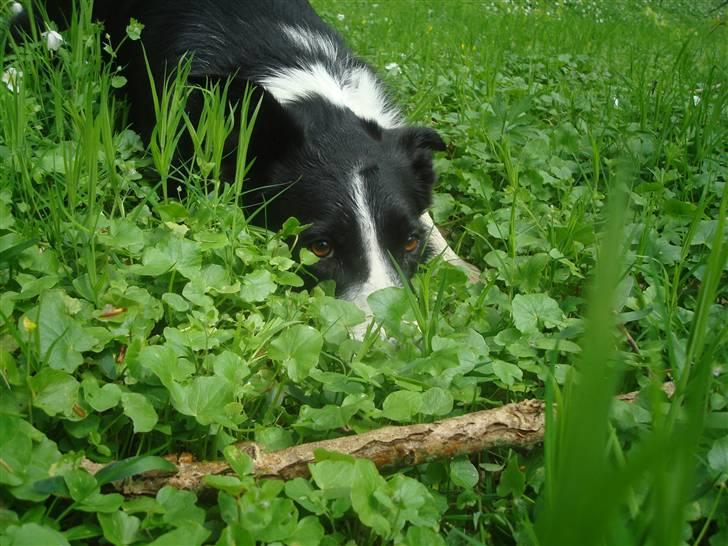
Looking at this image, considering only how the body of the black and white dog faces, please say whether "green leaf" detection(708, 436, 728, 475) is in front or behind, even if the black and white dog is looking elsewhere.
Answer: in front

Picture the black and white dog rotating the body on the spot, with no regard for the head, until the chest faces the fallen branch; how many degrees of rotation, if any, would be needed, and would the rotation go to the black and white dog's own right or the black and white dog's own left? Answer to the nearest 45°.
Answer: approximately 45° to the black and white dog's own right

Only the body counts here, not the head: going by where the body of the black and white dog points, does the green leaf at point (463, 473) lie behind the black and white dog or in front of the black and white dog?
in front

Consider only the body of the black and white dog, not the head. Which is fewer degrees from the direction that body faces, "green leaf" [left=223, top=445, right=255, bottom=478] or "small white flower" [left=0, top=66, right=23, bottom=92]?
the green leaf

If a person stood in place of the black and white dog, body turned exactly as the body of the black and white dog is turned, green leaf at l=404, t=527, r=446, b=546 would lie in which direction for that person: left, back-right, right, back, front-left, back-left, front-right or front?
front-right

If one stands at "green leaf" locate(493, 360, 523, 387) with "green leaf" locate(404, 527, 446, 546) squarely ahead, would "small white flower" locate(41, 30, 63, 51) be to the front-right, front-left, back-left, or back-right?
back-right

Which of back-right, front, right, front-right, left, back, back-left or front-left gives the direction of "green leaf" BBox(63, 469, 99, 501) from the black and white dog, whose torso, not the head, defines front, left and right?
front-right

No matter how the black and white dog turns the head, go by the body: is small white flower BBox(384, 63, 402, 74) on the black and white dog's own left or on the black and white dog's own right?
on the black and white dog's own left

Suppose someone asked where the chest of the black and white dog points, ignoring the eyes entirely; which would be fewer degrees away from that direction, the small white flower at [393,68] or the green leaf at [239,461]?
the green leaf

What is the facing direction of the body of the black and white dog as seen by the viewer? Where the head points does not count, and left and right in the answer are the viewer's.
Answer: facing the viewer and to the right of the viewer
